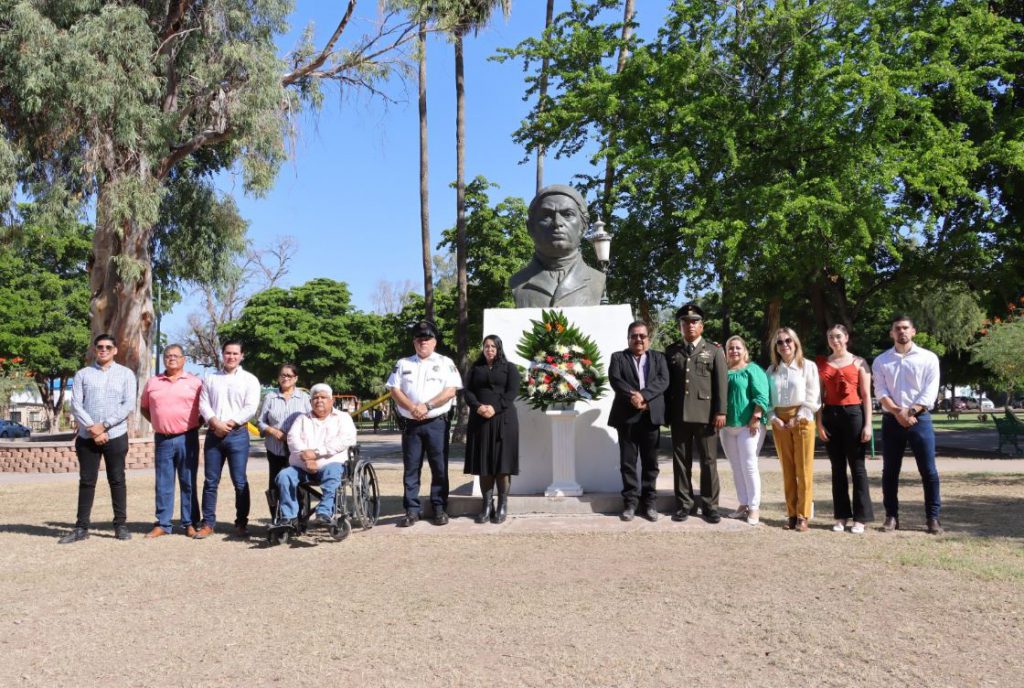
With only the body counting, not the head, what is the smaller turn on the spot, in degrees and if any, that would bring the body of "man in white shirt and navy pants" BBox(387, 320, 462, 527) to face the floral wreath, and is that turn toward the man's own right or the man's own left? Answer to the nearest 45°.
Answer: approximately 90° to the man's own left

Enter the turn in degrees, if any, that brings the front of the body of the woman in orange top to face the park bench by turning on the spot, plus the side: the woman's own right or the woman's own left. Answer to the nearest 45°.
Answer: approximately 180°

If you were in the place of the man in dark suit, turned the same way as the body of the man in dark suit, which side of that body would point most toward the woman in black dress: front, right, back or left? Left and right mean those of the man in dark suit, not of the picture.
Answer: right

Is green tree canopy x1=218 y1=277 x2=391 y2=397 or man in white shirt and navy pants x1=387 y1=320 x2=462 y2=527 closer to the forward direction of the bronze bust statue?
the man in white shirt and navy pants

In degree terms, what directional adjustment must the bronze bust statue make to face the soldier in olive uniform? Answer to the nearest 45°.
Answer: approximately 45° to its left

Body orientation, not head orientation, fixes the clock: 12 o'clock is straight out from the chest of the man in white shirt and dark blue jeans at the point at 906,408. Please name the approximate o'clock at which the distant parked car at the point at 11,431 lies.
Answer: The distant parked car is roughly at 4 o'clock from the man in white shirt and dark blue jeans.

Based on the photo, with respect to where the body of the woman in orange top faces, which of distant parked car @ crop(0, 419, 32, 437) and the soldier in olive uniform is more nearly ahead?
the soldier in olive uniform

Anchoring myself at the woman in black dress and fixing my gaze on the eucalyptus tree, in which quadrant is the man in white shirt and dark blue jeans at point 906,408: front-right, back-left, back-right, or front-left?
back-right

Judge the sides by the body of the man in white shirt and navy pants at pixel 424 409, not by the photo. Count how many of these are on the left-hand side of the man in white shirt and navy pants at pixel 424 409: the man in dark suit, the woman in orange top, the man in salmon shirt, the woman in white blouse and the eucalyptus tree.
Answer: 3

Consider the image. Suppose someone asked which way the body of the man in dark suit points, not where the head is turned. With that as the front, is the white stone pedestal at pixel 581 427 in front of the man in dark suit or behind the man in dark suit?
behind
